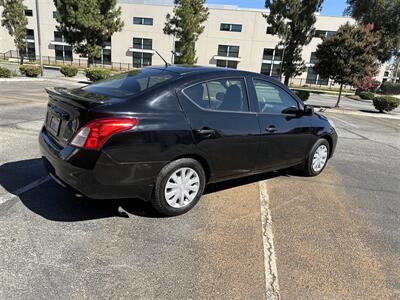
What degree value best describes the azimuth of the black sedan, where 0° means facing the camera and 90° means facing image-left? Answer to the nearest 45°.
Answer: approximately 225°

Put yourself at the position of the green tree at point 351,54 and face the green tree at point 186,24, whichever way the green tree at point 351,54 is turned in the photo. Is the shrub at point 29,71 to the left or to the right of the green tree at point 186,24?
left

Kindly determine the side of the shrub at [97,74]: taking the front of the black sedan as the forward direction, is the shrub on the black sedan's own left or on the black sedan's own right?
on the black sedan's own left

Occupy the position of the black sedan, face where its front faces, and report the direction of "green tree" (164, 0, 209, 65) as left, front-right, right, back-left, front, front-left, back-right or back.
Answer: front-left

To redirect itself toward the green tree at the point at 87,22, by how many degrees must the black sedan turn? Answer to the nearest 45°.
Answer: approximately 45° to its left

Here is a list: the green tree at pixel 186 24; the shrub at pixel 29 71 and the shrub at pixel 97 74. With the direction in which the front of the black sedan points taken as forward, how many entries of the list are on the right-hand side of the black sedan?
0

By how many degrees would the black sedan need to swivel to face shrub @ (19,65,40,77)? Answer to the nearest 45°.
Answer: approximately 90° to its left

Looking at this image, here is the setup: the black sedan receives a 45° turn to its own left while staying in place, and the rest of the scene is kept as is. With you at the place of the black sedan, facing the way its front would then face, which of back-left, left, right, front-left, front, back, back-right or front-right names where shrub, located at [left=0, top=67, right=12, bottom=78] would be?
front-left

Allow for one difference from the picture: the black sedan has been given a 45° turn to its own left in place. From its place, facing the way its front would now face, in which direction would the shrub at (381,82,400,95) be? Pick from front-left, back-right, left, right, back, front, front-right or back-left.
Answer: front-right

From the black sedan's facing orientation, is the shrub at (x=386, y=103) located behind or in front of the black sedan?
in front

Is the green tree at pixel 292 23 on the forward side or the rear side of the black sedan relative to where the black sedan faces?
on the forward side
